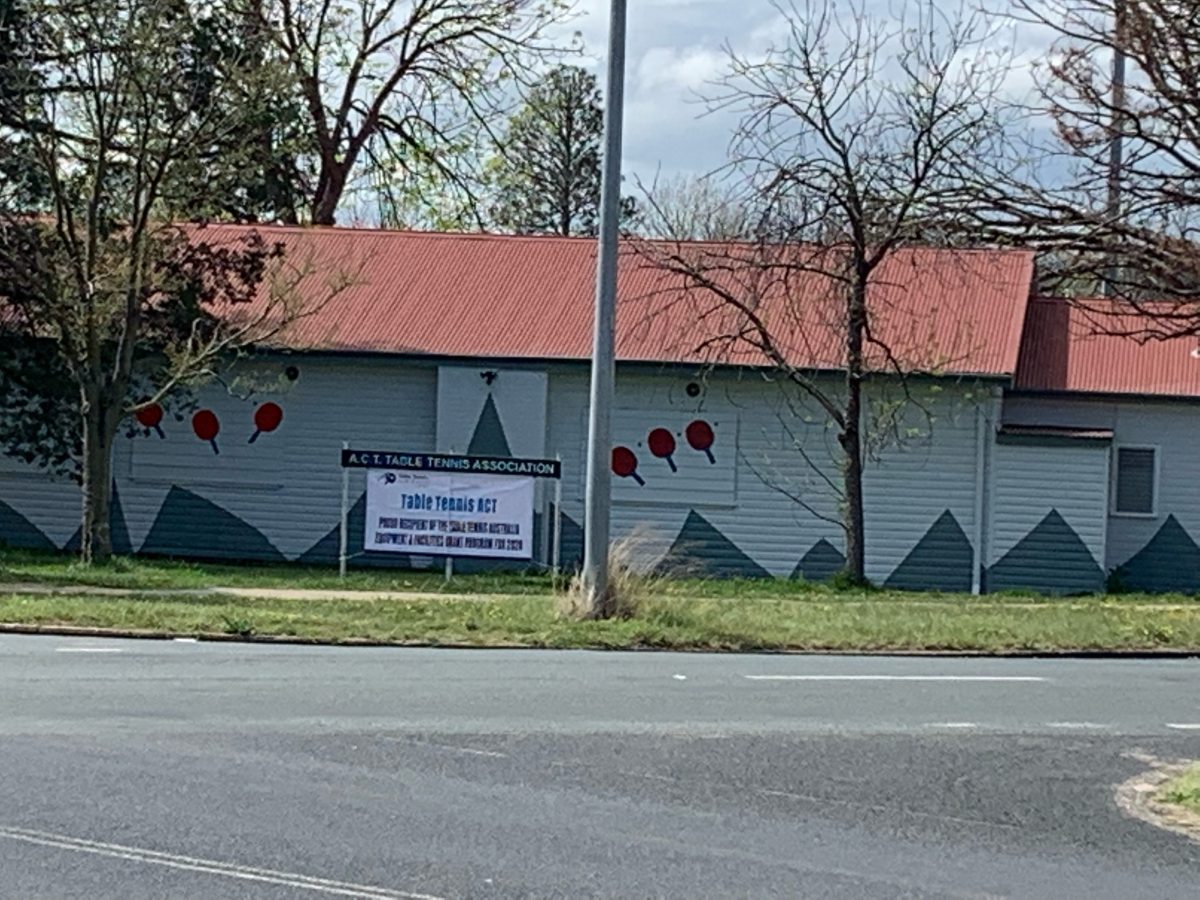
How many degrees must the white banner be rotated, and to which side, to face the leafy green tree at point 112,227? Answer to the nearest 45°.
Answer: approximately 90° to its right

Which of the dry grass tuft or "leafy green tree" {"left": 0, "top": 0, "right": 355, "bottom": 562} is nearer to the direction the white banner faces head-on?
the dry grass tuft

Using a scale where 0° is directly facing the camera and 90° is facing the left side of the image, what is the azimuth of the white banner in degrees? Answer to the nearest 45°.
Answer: approximately 0°

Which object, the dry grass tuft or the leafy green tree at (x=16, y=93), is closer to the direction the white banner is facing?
the dry grass tuft
